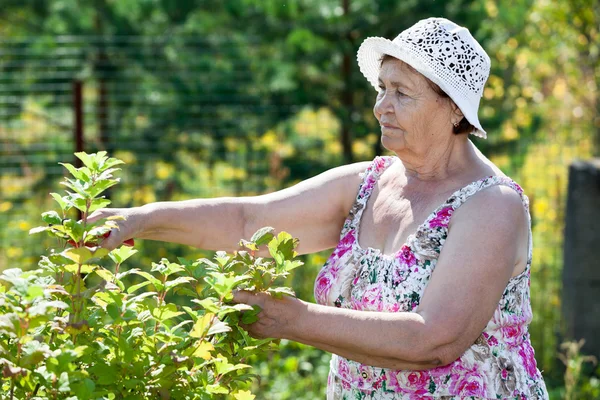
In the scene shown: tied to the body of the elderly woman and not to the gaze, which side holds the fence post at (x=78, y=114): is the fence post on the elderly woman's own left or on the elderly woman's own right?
on the elderly woman's own right

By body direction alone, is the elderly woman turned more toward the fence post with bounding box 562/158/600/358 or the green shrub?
the green shrub

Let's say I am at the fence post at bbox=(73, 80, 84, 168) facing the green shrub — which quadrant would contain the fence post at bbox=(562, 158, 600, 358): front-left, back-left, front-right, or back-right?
front-left

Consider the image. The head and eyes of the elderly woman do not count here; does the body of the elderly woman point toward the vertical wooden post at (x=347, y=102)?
no

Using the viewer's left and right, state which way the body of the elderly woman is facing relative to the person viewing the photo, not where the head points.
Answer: facing the viewer and to the left of the viewer

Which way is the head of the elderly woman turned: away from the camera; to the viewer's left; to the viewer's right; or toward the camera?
to the viewer's left

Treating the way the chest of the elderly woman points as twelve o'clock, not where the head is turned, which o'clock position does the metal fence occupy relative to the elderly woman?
The metal fence is roughly at 4 o'clock from the elderly woman.

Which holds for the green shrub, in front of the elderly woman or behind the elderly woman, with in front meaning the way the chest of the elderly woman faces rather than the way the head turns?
in front

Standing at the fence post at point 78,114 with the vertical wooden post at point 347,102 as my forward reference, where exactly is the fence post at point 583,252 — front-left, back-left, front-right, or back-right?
front-right

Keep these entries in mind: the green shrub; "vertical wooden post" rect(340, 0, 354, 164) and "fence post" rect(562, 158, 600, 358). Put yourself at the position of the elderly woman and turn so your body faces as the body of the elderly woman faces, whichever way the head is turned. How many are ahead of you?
1

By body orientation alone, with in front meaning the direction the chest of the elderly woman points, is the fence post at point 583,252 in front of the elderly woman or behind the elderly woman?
behind

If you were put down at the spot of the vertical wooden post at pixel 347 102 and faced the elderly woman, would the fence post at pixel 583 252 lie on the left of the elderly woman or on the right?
left
